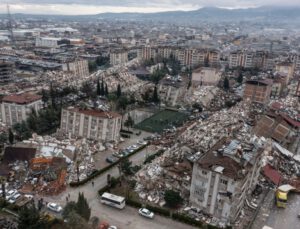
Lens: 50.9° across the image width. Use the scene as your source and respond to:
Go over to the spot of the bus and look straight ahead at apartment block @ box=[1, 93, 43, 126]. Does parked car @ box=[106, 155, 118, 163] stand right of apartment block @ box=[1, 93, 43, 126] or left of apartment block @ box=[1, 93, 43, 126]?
right
